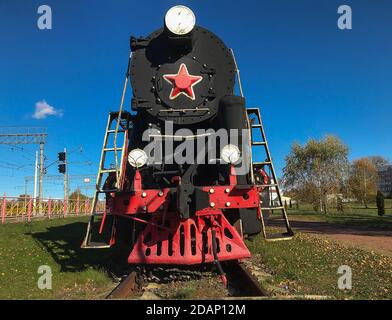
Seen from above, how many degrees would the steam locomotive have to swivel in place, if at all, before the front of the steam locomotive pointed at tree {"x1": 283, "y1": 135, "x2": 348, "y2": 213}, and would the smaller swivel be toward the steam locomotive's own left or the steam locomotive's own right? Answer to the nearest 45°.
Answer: approximately 135° to the steam locomotive's own left

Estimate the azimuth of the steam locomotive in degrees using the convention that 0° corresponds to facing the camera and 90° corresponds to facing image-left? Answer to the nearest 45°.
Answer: approximately 0°
